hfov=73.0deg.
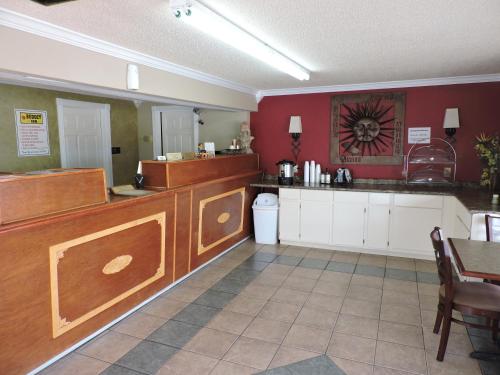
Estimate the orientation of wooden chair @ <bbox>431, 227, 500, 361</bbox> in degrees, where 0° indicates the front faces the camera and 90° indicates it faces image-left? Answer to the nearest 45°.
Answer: approximately 270°

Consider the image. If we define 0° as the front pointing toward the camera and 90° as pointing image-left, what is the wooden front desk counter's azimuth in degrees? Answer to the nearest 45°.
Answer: approximately 315°

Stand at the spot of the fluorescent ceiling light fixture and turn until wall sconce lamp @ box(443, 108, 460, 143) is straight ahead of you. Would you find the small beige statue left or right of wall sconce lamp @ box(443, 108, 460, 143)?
left

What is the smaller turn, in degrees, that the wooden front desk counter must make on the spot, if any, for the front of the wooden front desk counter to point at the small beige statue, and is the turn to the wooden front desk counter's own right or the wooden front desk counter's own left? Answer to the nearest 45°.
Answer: approximately 90° to the wooden front desk counter's own left

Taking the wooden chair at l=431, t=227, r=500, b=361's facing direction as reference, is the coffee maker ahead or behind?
behind

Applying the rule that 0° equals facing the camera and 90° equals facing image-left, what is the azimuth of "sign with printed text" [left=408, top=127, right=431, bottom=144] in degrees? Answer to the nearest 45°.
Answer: approximately 0°

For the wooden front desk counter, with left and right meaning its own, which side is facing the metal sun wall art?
left

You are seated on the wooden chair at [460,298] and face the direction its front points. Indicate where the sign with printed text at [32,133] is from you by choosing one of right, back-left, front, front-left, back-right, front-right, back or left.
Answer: back

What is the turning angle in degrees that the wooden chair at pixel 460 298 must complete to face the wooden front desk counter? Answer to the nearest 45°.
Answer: approximately 135° to its right

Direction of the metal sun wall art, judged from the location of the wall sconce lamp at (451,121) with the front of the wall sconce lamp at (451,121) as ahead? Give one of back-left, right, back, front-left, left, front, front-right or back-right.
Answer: right
